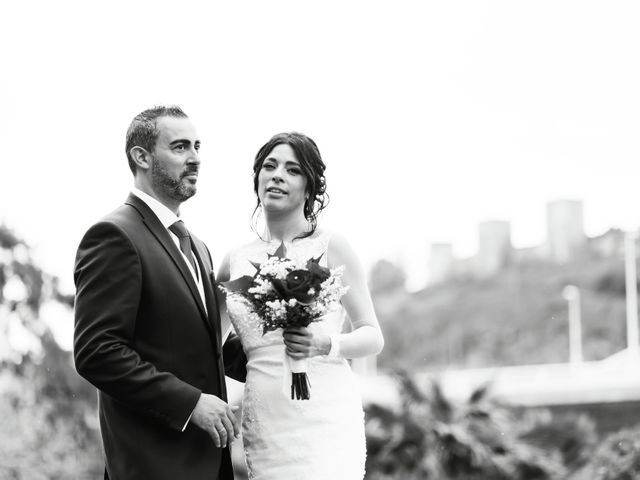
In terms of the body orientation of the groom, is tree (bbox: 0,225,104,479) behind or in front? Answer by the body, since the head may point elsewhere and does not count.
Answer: behind

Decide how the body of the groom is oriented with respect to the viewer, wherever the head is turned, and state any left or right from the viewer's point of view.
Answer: facing the viewer and to the right of the viewer

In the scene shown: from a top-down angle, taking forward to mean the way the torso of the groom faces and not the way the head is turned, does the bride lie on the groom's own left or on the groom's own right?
on the groom's own left

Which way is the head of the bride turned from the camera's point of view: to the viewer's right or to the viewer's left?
to the viewer's left

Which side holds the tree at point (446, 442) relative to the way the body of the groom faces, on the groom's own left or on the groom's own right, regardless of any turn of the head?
on the groom's own left

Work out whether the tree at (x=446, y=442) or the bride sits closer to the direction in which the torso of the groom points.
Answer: the bride
